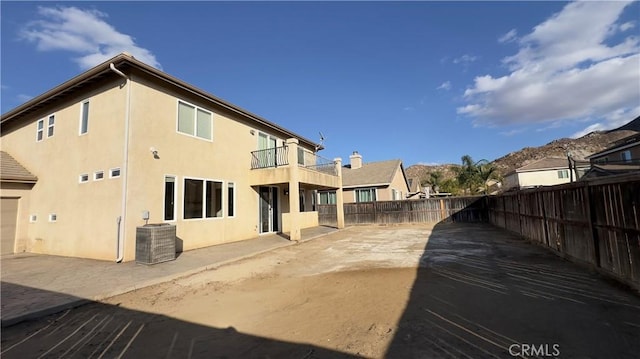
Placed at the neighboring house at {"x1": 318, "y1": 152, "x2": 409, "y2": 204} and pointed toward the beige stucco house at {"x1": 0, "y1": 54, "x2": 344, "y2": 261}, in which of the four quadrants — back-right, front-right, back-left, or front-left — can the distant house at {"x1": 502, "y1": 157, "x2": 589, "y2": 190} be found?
back-left

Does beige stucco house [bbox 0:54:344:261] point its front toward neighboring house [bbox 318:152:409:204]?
no

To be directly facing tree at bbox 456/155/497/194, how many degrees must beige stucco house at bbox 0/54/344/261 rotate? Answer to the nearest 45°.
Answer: approximately 135° to its right

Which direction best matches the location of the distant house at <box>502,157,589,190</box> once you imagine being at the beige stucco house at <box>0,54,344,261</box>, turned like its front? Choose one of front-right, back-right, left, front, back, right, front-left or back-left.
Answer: back-right

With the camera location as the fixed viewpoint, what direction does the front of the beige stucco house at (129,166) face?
facing away from the viewer and to the left of the viewer

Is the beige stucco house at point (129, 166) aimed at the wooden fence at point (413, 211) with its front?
no

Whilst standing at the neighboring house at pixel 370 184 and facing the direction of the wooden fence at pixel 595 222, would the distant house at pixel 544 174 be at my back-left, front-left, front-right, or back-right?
back-left
